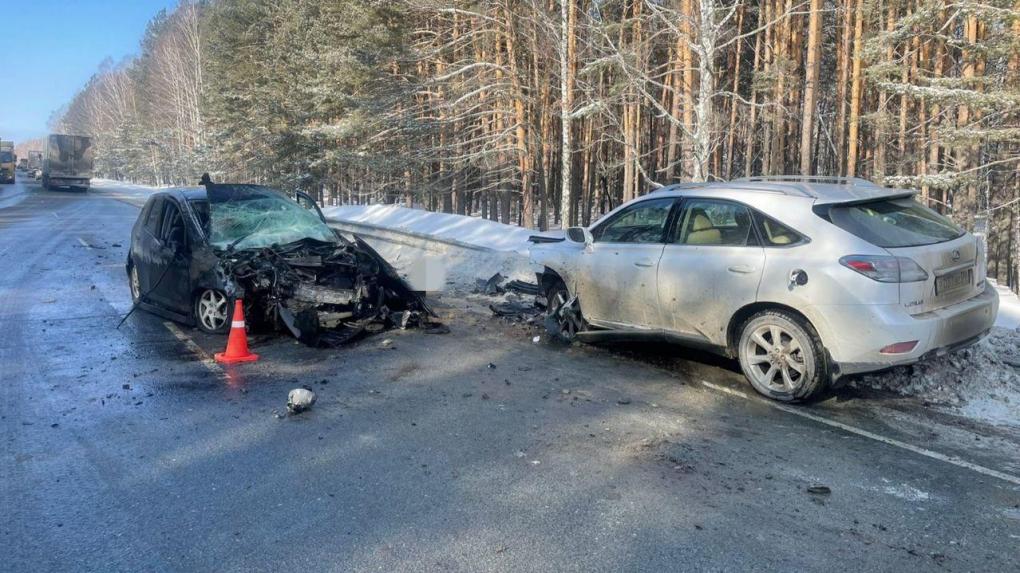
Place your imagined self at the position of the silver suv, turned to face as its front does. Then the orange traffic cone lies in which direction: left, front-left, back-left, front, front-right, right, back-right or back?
front-left

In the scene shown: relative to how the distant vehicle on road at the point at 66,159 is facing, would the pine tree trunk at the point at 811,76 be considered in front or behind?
behind

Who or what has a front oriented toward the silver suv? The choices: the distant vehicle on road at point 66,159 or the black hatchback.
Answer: the black hatchback

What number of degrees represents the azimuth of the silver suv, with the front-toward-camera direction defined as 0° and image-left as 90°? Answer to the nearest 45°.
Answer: approximately 135°

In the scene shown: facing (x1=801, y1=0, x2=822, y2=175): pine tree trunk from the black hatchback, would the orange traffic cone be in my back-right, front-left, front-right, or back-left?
back-right

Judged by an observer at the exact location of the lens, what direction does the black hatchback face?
facing the viewer and to the right of the viewer

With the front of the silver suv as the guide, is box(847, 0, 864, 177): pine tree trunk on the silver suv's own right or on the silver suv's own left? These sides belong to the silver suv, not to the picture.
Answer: on the silver suv's own right

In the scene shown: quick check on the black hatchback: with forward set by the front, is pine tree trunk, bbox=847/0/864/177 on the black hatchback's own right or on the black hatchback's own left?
on the black hatchback's own left

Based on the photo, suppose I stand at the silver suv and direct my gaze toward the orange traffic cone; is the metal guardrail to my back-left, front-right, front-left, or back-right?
front-right

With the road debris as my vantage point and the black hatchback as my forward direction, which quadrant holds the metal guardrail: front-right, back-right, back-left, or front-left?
front-right
